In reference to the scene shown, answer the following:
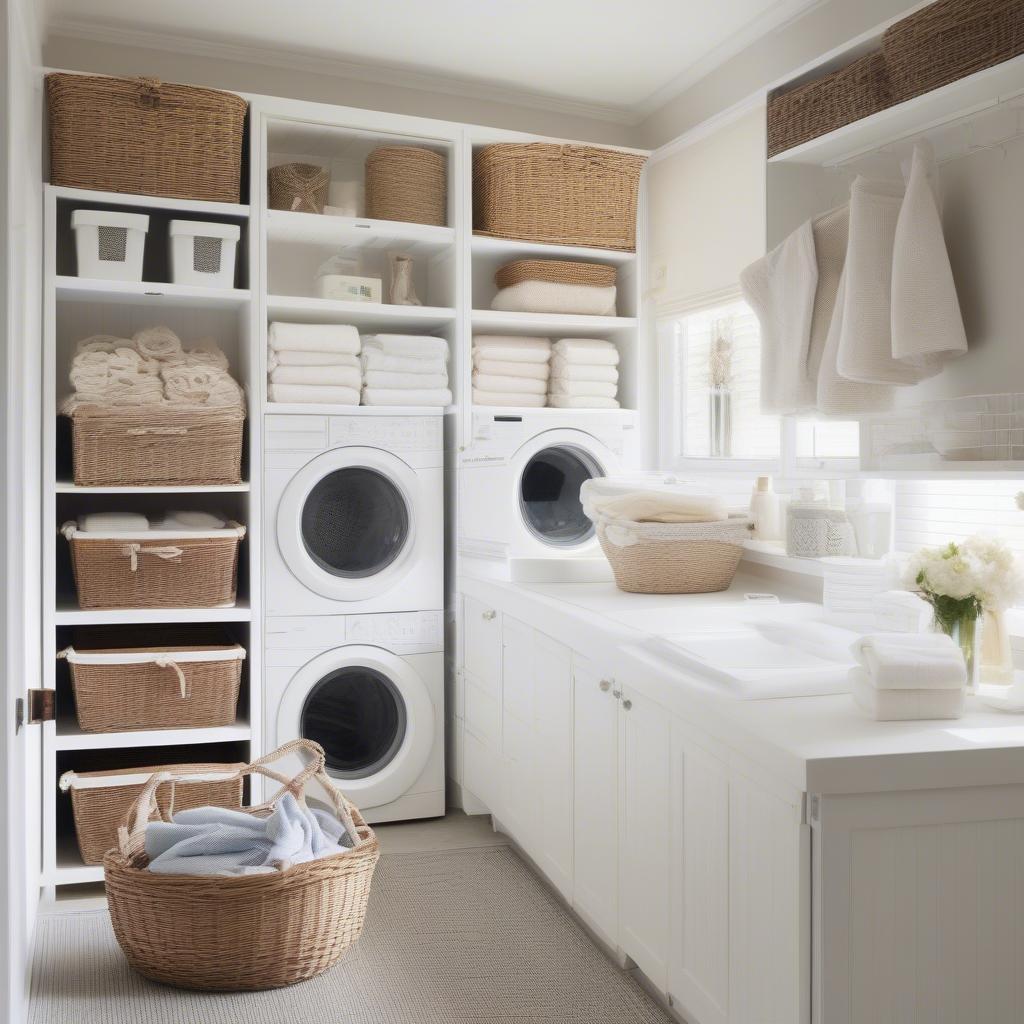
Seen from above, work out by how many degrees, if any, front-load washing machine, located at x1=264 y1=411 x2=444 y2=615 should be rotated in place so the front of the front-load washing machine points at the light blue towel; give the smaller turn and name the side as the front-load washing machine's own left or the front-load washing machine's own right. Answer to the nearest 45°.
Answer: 0° — it already faces it

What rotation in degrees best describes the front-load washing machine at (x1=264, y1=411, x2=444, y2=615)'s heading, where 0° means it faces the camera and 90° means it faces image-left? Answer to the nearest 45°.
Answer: approximately 0°

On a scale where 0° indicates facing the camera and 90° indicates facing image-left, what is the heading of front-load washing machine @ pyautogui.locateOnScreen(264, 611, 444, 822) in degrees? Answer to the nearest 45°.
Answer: approximately 0°

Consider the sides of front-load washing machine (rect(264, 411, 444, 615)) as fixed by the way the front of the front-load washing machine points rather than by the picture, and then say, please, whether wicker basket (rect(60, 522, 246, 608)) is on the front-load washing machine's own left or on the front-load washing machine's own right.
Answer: on the front-load washing machine's own right

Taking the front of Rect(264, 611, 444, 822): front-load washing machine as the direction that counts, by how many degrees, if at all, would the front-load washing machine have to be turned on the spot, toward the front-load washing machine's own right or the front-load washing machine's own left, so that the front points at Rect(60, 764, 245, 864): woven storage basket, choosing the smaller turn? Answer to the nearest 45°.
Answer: approximately 45° to the front-load washing machine's own right

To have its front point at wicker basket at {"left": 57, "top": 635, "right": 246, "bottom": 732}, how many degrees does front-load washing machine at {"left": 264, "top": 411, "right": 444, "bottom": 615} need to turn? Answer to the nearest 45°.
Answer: approximately 90° to its right

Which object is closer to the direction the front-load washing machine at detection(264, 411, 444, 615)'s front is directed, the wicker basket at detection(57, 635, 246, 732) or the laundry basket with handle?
the laundry basket with handle
